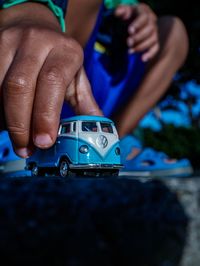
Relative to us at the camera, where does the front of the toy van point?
facing the viewer and to the right of the viewer
